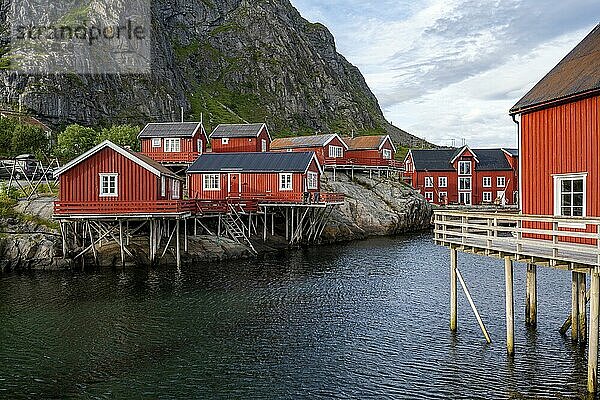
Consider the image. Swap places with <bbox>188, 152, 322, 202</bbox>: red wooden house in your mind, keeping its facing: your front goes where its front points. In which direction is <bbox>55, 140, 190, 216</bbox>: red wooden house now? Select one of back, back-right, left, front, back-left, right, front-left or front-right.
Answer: front-right

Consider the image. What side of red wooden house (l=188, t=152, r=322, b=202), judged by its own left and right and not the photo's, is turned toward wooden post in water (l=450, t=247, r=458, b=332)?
front

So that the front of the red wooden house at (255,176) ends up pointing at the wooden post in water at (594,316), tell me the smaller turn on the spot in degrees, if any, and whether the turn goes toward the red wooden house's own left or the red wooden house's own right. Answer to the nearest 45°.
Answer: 0° — it already faces it

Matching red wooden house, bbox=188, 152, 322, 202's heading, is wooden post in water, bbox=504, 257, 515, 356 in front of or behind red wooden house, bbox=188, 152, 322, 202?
in front

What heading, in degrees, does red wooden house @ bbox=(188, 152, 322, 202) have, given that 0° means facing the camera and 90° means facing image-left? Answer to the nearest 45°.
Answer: approximately 0°

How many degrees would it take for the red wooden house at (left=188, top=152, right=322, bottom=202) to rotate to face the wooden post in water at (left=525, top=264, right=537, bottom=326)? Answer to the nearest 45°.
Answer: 0° — it already faces it

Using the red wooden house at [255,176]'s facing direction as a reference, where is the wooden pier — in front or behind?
in front

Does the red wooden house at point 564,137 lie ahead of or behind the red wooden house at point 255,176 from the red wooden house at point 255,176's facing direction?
ahead
